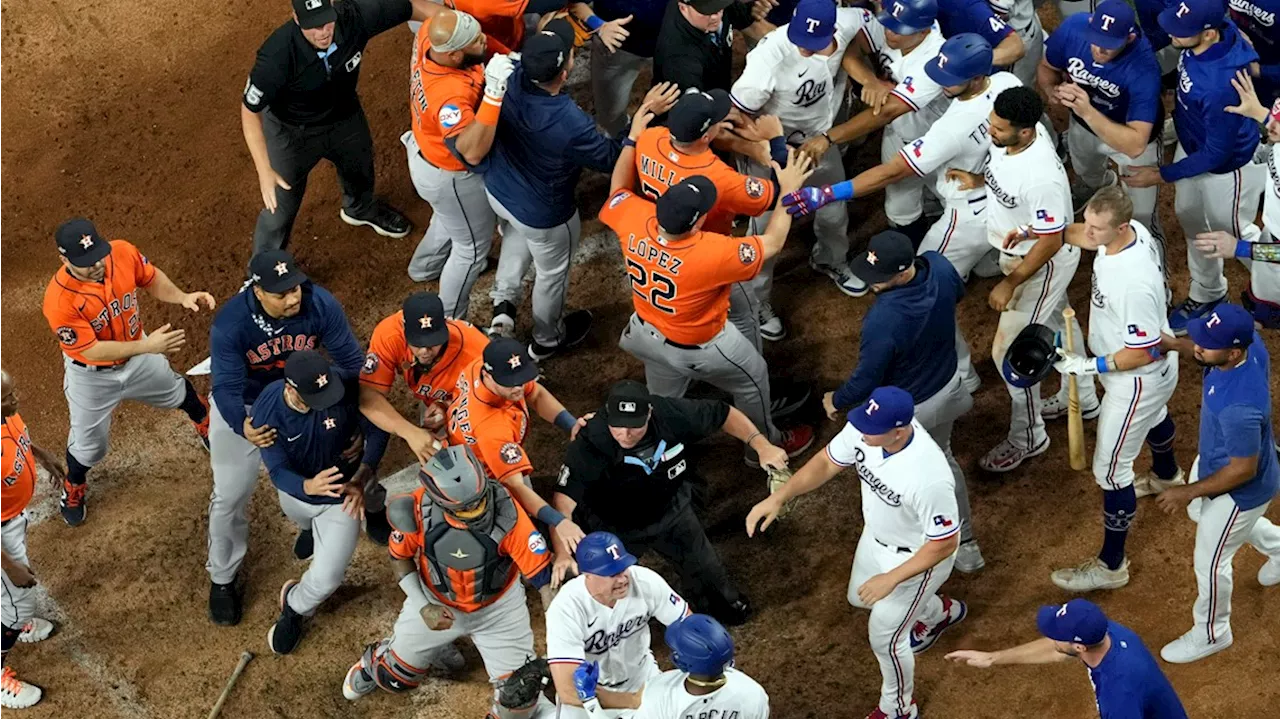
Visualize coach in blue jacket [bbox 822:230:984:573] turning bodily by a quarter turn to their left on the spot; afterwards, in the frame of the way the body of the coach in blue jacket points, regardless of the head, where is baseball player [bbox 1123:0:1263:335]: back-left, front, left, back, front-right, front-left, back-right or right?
back-left

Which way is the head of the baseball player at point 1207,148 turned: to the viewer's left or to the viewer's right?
to the viewer's left

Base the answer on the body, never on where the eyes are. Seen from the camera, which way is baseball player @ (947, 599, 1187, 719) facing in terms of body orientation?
to the viewer's left

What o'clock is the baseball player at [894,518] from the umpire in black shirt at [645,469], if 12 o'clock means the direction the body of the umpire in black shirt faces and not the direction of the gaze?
The baseball player is roughly at 10 o'clock from the umpire in black shirt.

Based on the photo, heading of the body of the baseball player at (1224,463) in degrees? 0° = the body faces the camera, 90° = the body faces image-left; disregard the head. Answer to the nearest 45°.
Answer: approximately 90°

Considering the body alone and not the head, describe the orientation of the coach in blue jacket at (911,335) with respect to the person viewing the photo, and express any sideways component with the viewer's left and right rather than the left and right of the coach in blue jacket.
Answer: facing to the left of the viewer

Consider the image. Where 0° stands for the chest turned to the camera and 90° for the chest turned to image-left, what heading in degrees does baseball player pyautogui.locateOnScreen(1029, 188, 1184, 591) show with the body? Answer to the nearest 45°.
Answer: approximately 90°

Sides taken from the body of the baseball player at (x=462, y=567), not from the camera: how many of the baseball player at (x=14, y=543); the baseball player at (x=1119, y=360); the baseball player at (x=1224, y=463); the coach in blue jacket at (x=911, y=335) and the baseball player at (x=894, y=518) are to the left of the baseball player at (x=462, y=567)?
4

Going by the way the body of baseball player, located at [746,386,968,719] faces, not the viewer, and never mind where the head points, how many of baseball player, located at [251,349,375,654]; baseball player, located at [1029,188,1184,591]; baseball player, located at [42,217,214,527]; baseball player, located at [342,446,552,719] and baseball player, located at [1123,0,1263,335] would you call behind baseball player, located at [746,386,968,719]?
2

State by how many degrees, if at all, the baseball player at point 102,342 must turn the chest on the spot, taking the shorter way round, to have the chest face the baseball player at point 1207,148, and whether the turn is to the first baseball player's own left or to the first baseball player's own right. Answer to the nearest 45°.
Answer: approximately 45° to the first baseball player's own left

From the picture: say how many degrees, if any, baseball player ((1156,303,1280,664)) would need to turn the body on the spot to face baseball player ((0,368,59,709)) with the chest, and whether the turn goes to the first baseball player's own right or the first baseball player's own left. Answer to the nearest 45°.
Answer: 0° — they already face them
